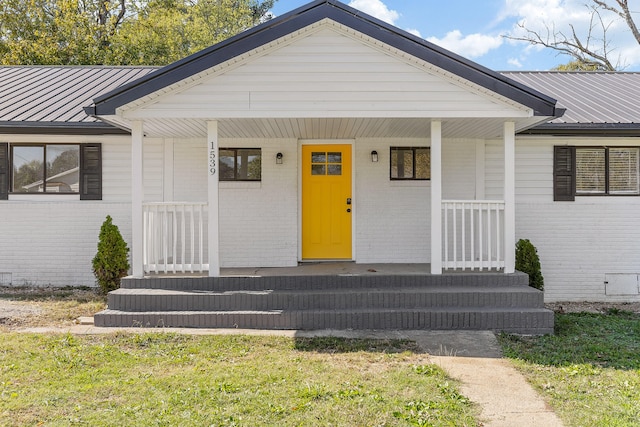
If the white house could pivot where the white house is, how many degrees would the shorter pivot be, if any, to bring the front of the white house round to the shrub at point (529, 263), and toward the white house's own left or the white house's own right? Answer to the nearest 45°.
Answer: approximately 90° to the white house's own left

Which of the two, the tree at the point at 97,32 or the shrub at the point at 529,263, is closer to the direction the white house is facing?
the shrub

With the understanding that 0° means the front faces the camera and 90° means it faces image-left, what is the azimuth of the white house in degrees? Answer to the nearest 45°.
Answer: approximately 0°

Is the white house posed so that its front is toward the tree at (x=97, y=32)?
no

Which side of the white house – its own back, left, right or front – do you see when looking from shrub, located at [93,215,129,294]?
right

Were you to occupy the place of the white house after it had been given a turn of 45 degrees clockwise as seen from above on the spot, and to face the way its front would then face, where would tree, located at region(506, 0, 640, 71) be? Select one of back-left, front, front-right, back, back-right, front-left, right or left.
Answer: back

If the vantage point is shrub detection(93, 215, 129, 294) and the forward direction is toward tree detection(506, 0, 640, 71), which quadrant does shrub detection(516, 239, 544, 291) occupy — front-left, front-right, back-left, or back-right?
front-right
